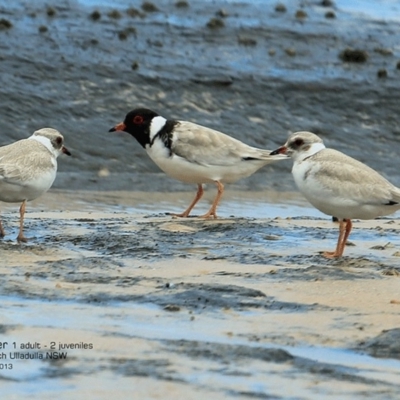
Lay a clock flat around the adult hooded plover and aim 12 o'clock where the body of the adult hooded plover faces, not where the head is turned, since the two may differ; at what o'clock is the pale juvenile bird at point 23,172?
The pale juvenile bird is roughly at 10 o'clock from the adult hooded plover.

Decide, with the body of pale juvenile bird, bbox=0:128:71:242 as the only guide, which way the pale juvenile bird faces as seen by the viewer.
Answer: to the viewer's right

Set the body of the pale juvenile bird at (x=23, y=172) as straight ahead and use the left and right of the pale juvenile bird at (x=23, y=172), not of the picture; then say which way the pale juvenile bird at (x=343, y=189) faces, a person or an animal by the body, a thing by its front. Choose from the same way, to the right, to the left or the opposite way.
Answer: the opposite way

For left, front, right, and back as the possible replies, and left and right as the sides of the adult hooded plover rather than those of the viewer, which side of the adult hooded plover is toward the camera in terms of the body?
left

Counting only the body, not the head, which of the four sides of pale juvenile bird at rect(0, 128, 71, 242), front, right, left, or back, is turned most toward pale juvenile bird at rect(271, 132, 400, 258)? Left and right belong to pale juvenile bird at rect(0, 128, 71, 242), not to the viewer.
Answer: front

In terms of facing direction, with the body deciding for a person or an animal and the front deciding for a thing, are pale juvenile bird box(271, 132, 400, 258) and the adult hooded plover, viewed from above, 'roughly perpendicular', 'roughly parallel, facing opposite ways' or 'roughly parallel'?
roughly parallel

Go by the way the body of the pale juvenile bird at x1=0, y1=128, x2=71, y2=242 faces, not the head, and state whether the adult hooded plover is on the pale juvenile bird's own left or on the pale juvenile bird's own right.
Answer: on the pale juvenile bird's own left

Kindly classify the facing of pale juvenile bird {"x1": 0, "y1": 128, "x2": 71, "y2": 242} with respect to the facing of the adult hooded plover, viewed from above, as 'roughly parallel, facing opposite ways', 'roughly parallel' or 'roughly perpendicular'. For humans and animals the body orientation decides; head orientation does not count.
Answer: roughly parallel, facing opposite ways

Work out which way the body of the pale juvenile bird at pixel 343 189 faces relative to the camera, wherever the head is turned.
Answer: to the viewer's left

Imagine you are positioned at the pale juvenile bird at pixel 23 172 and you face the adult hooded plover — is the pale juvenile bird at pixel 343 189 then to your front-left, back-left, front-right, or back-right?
front-right

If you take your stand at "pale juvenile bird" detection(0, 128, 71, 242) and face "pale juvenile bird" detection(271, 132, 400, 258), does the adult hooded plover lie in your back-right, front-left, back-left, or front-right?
front-left

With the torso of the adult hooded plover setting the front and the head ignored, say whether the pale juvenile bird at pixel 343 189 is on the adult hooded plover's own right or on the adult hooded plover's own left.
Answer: on the adult hooded plover's own left

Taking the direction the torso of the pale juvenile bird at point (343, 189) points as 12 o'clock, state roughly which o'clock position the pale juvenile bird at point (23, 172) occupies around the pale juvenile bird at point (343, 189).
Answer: the pale juvenile bird at point (23, 172) is roughly at 12 o'clock from the pale juvenile bird at point (343, 189).

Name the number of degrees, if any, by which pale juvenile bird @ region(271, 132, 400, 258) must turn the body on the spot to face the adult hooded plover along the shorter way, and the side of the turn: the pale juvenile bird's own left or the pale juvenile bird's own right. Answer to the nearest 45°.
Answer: approximately 45° to the pale juvenile bird's own right

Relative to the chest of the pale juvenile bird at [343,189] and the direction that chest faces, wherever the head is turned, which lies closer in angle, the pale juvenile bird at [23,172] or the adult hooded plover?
the pale juvenile bird

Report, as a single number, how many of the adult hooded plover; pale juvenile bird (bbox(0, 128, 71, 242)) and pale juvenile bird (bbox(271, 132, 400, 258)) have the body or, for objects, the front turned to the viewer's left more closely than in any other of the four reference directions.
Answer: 2

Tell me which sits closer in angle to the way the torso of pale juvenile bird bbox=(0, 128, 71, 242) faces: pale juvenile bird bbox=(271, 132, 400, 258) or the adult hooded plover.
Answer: the pale juvenile bird
